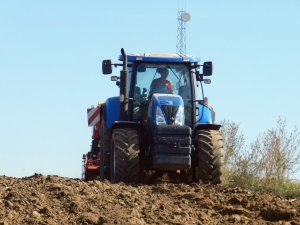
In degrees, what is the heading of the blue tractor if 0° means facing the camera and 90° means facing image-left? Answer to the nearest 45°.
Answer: approximately 0°
